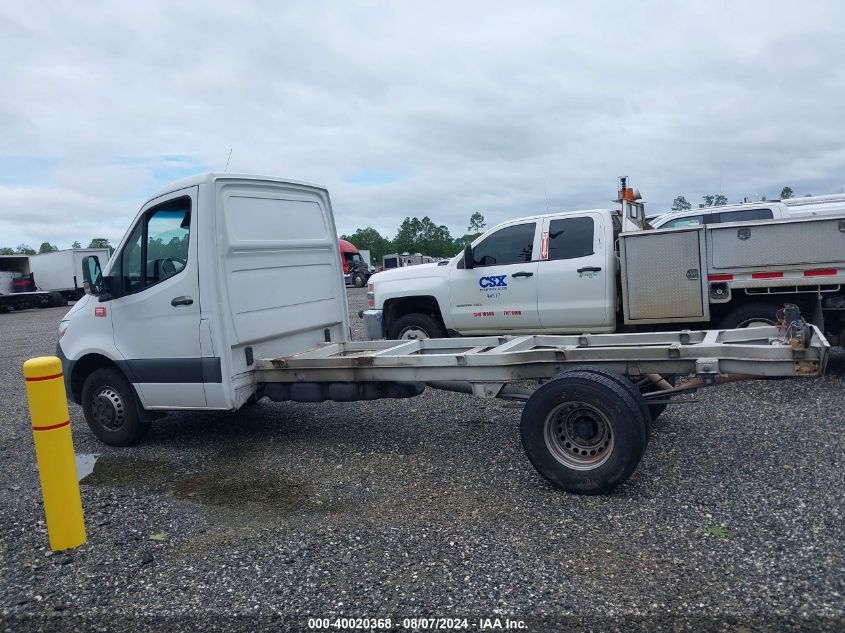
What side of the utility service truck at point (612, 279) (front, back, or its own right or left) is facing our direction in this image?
left

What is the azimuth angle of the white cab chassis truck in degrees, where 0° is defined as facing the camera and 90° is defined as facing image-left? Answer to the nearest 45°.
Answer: approximately 135°

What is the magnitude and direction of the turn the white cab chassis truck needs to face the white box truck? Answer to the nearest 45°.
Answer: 0° — it already faces it

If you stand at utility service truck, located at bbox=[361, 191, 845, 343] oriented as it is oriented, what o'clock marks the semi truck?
The semi truck is roughly at 2 o'clock from the utility service truck.

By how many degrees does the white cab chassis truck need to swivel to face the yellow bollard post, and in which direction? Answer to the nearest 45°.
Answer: approximately 90° to its left
